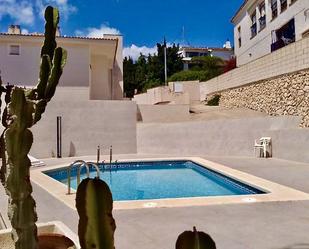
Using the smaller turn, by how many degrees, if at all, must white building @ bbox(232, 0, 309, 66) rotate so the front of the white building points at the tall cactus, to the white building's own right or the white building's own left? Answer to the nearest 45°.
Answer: approximately 45° to the white building's own left

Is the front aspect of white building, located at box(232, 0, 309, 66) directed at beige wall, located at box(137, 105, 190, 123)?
yes

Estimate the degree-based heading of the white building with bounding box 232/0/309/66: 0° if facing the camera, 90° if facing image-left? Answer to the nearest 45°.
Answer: approximately 45°

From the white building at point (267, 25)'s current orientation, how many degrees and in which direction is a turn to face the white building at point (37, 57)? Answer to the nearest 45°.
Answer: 0° — it already faces it

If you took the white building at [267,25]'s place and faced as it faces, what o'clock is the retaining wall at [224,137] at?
The retaining wall is roughly at 11 o'clock from the white building.

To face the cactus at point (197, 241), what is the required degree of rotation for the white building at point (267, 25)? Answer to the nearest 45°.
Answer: approximately 45° to its left
